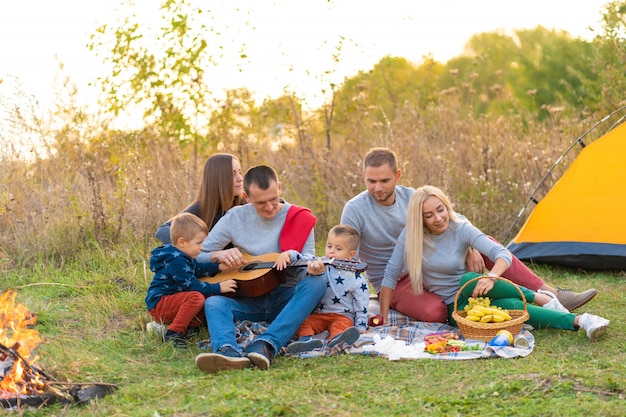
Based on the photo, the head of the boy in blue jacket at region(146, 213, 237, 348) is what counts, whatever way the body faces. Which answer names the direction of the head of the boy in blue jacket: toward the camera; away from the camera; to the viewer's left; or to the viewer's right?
to the viewer's right

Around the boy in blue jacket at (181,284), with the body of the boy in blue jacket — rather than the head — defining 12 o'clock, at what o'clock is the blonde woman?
The blonde woman is roughly at 12 o'clock from the boy in blue jacket.

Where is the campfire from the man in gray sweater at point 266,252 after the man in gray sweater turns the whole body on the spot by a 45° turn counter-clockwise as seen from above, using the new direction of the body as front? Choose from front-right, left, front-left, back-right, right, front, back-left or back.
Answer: right

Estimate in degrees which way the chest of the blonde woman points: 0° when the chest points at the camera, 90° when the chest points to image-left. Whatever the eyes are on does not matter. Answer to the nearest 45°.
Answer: approximately 315°

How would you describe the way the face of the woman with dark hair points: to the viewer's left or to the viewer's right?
to the viewer's right

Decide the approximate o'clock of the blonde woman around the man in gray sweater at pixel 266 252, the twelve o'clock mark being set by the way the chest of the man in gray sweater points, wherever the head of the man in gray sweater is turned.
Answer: The blonde woman is roughly at 9 o'clock from the man in gray sweater.

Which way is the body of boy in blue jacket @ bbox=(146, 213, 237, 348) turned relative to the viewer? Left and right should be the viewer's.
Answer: facing to the right of the viewer

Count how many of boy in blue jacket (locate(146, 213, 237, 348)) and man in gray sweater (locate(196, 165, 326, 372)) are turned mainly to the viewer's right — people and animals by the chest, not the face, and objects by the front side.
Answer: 1

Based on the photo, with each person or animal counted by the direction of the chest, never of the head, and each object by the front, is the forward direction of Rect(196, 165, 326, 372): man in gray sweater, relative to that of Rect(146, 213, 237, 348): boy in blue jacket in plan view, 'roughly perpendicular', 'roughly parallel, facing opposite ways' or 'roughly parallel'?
roughly perpendicular

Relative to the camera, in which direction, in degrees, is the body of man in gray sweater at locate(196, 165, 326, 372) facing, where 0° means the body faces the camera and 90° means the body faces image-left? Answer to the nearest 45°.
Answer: approximately 0°

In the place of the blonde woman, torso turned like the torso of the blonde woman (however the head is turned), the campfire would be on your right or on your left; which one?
on your right

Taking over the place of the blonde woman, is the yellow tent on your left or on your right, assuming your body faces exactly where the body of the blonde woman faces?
on your left
